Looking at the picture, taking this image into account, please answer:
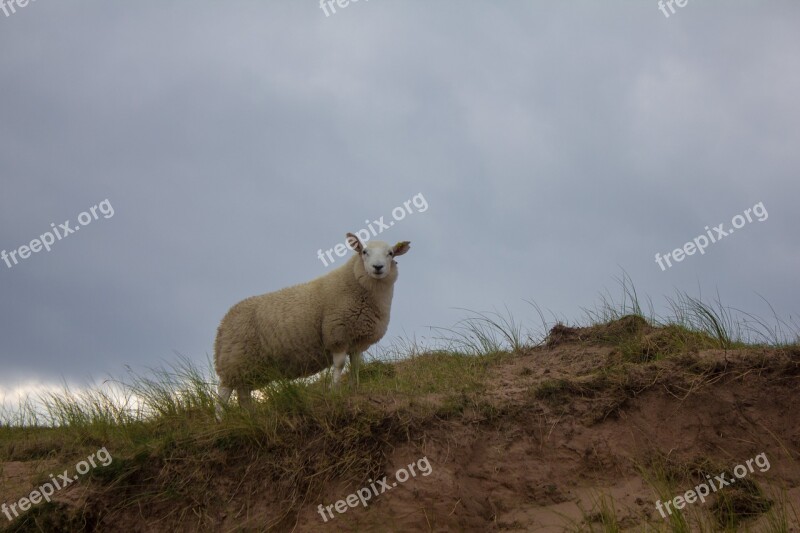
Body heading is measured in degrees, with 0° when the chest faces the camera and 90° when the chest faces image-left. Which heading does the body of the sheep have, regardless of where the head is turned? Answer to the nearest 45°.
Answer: approximately 270°
